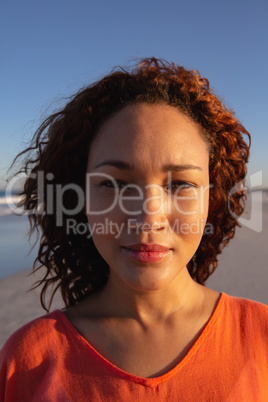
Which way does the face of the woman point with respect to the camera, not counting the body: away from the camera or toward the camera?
toward the camera

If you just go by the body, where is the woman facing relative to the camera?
toward the camera
